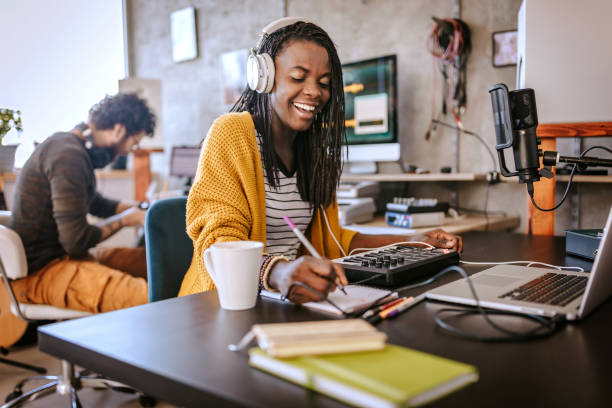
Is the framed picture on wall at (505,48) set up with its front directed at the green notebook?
yes

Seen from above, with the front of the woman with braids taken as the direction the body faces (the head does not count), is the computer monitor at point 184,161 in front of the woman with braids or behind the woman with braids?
behind

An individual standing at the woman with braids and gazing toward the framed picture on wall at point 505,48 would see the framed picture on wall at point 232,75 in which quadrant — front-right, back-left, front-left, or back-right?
front-left

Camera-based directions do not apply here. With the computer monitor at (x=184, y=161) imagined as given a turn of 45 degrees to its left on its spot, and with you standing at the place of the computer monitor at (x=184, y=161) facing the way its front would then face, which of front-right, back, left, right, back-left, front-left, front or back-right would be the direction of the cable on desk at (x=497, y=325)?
front-right

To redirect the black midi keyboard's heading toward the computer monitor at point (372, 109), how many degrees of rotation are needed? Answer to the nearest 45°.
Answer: approximately 45° to its right

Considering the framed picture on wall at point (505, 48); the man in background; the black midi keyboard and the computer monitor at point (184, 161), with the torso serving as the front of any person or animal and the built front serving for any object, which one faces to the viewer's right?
the man in background

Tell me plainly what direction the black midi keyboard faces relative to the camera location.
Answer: facing away from the viewer and to the left of the viewer

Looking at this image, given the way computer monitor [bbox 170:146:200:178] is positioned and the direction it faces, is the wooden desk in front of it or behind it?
in front

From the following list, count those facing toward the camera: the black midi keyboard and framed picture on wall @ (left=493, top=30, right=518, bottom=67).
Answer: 1

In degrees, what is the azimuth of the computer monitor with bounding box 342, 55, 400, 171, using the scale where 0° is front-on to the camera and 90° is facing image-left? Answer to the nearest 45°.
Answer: approximately 45°

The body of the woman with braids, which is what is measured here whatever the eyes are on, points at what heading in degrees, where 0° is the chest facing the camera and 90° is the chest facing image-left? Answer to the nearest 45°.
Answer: approximately 315°

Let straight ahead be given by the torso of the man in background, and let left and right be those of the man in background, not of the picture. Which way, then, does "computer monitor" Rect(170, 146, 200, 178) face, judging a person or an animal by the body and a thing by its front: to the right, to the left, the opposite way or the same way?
to the right

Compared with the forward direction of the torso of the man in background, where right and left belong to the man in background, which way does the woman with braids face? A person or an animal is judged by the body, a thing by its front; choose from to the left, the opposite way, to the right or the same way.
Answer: to the right

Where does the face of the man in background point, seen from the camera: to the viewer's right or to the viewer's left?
to the viewer's right

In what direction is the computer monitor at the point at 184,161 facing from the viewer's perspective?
toward the camera
